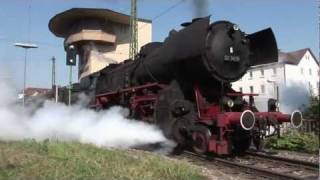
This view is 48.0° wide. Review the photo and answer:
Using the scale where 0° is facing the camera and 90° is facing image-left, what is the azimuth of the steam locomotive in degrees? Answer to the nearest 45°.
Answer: approximately 315°

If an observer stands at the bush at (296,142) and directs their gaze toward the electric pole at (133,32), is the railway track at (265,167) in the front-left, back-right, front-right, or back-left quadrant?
back-left

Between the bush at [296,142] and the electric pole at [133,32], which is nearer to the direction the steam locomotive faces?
the bush

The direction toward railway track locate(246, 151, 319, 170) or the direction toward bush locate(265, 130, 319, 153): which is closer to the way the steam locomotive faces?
the railway track

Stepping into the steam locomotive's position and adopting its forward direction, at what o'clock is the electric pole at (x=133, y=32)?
The electric pole is roughly at 7 o'clock from the steam locomotive.

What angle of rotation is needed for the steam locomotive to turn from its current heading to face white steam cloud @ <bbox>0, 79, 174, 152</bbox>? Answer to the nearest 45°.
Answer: approximately 180°
